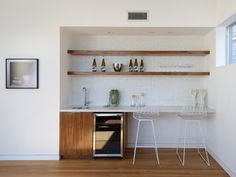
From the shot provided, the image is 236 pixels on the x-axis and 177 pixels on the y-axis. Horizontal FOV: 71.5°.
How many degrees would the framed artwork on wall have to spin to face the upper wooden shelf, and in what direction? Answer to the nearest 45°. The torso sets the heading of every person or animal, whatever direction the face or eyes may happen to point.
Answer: approximately 90° to its left

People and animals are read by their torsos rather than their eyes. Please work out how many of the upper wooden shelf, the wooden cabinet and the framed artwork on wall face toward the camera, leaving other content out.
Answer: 3

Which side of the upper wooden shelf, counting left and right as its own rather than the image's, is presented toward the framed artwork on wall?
right

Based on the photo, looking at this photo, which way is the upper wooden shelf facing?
toward the camera

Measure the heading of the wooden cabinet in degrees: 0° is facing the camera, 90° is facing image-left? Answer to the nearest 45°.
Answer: approximately 0°

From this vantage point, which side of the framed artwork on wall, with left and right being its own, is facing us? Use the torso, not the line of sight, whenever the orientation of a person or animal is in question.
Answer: front

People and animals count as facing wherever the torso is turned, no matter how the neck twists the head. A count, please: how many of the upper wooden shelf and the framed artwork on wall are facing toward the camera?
2
